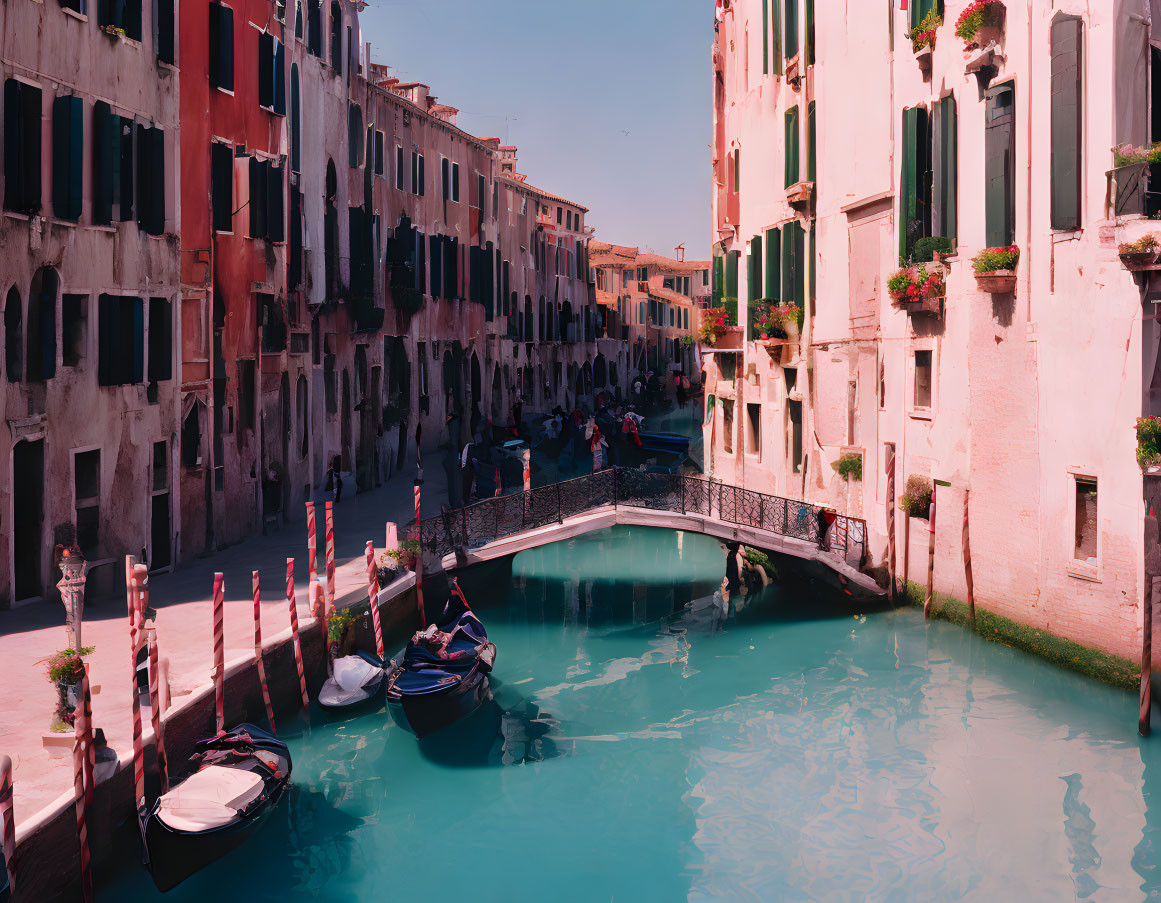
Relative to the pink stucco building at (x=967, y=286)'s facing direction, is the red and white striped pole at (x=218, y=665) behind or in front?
in front

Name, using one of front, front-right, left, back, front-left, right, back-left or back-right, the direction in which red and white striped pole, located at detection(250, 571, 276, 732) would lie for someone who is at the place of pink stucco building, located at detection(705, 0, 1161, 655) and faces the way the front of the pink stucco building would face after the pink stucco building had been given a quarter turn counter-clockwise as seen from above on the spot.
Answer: right

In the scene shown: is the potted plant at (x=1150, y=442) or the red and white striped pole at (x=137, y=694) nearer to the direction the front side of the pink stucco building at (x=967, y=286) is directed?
the red and white striped pole

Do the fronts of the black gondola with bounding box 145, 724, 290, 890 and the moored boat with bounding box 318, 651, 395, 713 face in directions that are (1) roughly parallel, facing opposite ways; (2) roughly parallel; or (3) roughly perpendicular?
roughly parallel

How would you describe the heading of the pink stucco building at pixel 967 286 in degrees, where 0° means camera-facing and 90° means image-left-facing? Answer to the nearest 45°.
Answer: approximately 45°

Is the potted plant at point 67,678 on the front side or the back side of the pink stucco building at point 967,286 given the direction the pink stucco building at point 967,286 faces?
on the front side

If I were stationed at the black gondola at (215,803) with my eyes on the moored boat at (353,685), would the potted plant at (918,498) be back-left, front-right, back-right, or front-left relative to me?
front-right
